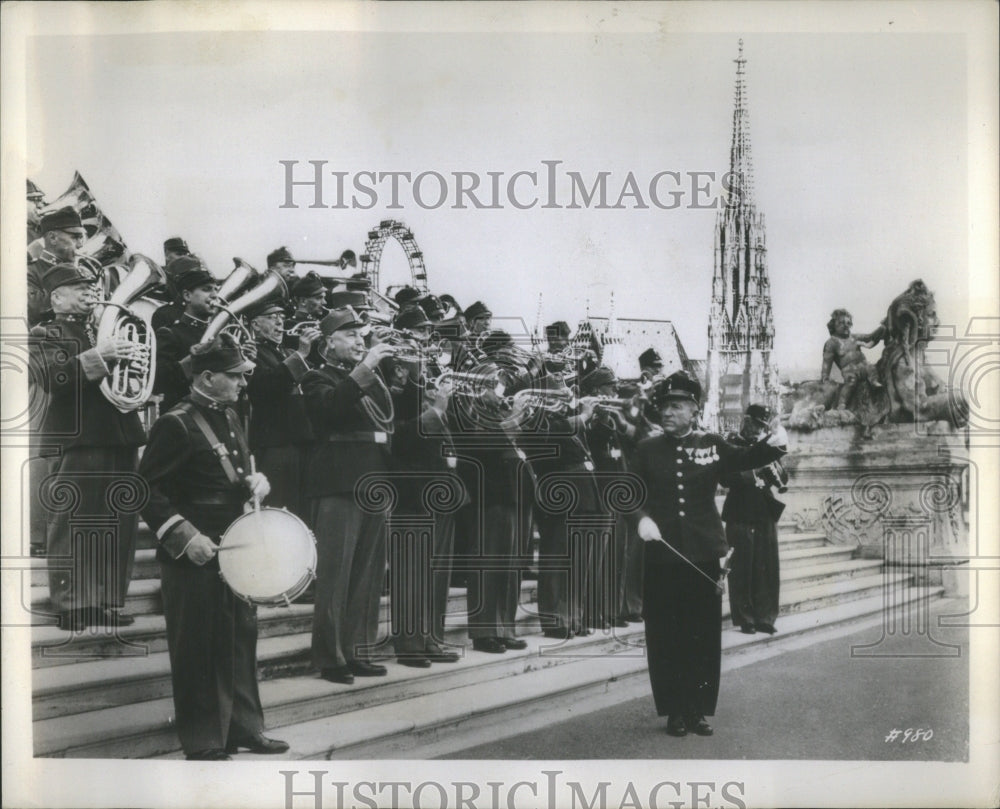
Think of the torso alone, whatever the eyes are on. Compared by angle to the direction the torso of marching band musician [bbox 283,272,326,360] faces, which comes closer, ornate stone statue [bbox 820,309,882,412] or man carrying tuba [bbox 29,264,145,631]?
the ornate stone statue

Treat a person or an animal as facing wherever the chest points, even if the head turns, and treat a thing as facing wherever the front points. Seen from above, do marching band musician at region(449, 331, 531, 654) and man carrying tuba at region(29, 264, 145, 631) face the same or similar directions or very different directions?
same or similar directions

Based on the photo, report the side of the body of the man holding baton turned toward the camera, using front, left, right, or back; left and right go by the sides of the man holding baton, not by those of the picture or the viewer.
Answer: front

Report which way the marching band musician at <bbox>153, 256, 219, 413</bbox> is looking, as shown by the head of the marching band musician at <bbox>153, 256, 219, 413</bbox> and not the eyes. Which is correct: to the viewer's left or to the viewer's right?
to the viewer's right

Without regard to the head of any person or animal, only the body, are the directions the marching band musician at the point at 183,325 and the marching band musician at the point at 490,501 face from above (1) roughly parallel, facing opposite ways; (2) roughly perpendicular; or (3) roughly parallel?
roughly parallel

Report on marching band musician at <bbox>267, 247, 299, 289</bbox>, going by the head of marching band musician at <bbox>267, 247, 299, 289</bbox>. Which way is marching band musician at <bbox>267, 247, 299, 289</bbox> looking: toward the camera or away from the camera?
toward the camera

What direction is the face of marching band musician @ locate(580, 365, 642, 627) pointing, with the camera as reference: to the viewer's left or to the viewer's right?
to the viewer's right
